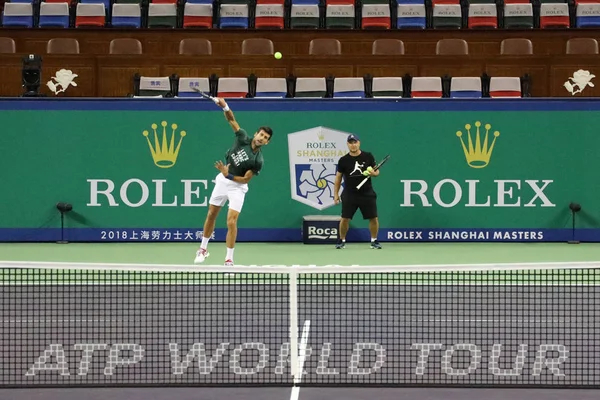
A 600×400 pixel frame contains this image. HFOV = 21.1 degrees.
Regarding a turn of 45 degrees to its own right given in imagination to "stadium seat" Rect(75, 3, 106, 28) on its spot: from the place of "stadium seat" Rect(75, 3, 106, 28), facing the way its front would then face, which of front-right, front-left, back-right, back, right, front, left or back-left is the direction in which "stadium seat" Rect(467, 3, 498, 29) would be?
back-left

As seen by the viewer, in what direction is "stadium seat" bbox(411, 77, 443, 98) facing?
toward the camera

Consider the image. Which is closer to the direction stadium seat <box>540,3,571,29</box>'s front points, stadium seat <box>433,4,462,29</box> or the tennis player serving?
the tennis player serving

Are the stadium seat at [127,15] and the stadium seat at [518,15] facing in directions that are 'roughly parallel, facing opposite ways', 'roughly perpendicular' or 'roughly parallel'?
roughly parallel

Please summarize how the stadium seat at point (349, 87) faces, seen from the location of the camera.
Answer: facing the viewer

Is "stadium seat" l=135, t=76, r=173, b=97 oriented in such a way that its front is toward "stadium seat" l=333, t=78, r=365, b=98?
no

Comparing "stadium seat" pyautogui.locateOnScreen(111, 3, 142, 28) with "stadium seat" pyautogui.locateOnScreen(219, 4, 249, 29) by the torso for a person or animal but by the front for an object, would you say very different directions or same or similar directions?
same or similar directions

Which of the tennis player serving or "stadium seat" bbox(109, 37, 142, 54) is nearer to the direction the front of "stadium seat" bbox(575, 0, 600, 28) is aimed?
the tennis player serving

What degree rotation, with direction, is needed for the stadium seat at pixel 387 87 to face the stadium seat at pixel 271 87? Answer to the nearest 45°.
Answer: approximately 90° to its right

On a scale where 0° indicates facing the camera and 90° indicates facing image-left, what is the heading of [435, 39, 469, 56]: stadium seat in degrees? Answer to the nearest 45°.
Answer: approximately 0°

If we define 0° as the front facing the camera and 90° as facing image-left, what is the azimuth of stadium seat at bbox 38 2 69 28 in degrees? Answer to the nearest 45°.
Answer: approximately 0°

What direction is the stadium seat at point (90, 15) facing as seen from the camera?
toward the camera

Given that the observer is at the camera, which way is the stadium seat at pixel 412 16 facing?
facing the viewer

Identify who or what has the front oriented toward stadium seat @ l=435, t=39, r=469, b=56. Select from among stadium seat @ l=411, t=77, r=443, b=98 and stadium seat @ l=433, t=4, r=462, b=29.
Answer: stadium seat @ l=433, t=4, r=462, b=29

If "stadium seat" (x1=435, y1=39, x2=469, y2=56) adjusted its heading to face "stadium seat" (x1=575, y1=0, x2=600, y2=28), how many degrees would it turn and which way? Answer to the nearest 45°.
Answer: approximately 135° to its left

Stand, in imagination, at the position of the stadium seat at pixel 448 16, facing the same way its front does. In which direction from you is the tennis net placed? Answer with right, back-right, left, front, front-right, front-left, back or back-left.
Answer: front

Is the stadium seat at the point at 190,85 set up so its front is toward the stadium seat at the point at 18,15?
no

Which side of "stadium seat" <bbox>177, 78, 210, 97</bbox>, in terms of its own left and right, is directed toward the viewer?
front
